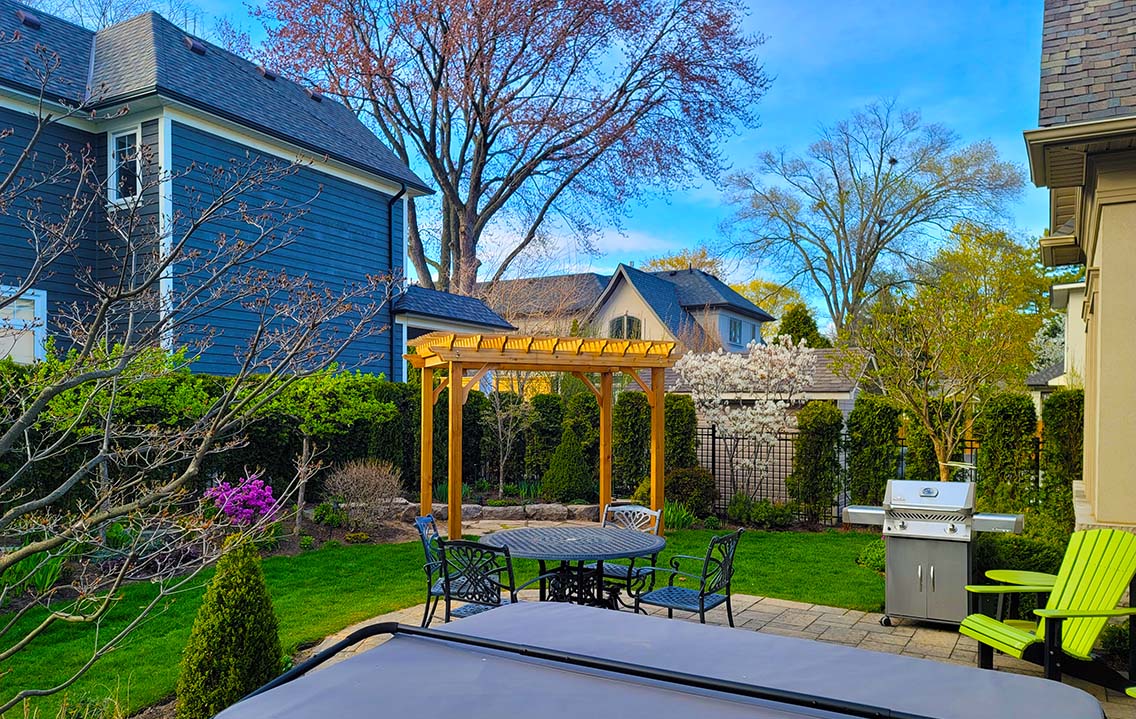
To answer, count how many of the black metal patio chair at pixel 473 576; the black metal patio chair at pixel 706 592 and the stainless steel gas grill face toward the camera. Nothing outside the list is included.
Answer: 1

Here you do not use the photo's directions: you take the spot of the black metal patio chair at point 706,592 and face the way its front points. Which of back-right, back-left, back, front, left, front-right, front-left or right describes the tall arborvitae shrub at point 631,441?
front-right

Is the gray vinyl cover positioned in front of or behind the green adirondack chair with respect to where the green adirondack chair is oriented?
in front

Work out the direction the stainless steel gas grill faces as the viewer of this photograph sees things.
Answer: facing the viewer

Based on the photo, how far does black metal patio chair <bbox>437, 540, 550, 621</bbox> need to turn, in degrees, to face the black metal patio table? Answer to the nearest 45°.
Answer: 0° — it already faces it

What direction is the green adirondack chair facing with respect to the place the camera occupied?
facing the viewer and to the left of the viewer

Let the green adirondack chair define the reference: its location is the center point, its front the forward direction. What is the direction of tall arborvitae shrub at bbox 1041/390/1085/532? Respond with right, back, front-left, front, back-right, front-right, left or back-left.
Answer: back-right

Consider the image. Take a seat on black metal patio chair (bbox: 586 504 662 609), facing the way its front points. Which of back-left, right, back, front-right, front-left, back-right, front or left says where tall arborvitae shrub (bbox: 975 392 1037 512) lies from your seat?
back

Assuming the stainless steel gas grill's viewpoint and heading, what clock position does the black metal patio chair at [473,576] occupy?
The black metal patio chair is roughly at 2 o'clock from the stainless steel gas grill.

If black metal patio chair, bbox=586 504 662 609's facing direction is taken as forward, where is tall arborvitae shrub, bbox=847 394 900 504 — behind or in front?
behind

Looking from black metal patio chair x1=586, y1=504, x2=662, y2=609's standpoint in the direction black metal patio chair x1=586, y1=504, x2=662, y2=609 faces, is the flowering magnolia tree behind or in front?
behind
